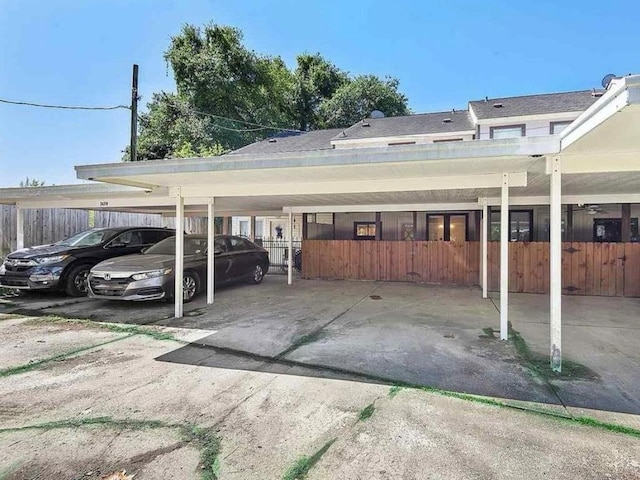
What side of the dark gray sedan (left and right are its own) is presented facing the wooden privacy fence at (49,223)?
right

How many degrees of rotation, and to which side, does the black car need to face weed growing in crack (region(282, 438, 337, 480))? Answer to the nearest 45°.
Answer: approximately 45° to its left

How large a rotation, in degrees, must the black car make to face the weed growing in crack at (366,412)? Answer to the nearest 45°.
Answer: approximately 45° to its left

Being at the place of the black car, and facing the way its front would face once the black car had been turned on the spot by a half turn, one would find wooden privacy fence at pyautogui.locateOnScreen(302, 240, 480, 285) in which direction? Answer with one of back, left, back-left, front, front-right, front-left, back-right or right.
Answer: front-right

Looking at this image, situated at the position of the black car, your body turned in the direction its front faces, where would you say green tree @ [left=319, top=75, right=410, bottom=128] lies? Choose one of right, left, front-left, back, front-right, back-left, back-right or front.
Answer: back

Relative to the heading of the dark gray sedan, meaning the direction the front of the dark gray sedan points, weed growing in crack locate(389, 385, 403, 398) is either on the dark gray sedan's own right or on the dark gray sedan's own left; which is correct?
on the dark gray sedan's own left

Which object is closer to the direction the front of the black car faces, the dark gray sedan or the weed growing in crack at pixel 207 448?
the weed growing in crack

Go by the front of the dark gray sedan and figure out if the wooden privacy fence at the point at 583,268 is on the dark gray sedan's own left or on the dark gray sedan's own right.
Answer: on the dark gray sedan's own left

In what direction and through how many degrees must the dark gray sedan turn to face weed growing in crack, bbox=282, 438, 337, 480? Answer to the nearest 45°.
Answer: approximately 45° to its left

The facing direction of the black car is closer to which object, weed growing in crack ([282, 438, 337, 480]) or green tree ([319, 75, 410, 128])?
the weed growing in crack

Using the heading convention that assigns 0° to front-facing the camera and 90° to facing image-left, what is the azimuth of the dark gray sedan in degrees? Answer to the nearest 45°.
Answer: approximately 45°

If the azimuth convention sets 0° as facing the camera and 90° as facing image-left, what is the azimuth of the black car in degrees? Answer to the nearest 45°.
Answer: approximately 45°
